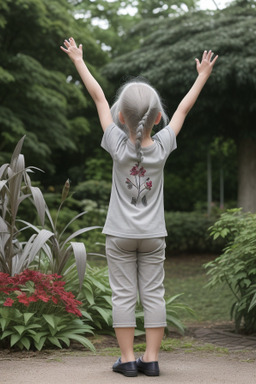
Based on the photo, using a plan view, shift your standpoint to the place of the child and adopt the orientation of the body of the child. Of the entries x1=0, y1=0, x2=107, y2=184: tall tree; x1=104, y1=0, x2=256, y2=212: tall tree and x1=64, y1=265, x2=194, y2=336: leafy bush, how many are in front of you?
3

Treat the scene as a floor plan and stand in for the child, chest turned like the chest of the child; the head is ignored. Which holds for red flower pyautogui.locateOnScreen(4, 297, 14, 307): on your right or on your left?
on your left

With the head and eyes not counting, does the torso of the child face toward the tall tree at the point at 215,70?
yes

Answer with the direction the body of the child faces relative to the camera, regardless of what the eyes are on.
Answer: away from the camera

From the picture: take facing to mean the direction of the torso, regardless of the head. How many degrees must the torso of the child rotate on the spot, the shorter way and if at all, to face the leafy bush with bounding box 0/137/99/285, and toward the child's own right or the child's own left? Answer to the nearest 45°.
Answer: approximately 45° to the child's own left
